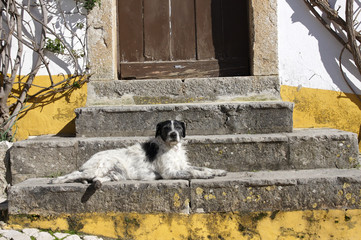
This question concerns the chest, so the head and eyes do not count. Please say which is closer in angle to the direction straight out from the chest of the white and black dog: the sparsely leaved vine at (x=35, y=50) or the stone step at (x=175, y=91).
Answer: the stone step

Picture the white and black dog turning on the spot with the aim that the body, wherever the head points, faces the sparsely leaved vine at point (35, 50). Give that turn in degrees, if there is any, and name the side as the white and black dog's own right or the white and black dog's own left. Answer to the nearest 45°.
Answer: approximately 135° to the white and black dog's own left

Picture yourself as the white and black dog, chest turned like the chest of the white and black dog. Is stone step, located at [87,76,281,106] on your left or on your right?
on your left

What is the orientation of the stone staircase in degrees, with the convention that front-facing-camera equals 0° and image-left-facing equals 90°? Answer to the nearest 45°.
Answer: approximately 0°

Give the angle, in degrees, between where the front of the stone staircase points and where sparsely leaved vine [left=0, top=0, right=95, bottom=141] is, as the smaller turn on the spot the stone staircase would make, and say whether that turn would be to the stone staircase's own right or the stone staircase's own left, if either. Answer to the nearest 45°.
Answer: approximately 135° to the stone staircase's own right

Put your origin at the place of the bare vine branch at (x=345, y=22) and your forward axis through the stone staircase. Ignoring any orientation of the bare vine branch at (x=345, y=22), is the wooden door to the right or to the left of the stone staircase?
right

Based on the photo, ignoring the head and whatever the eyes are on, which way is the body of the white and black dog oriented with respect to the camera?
to the viewer's right
